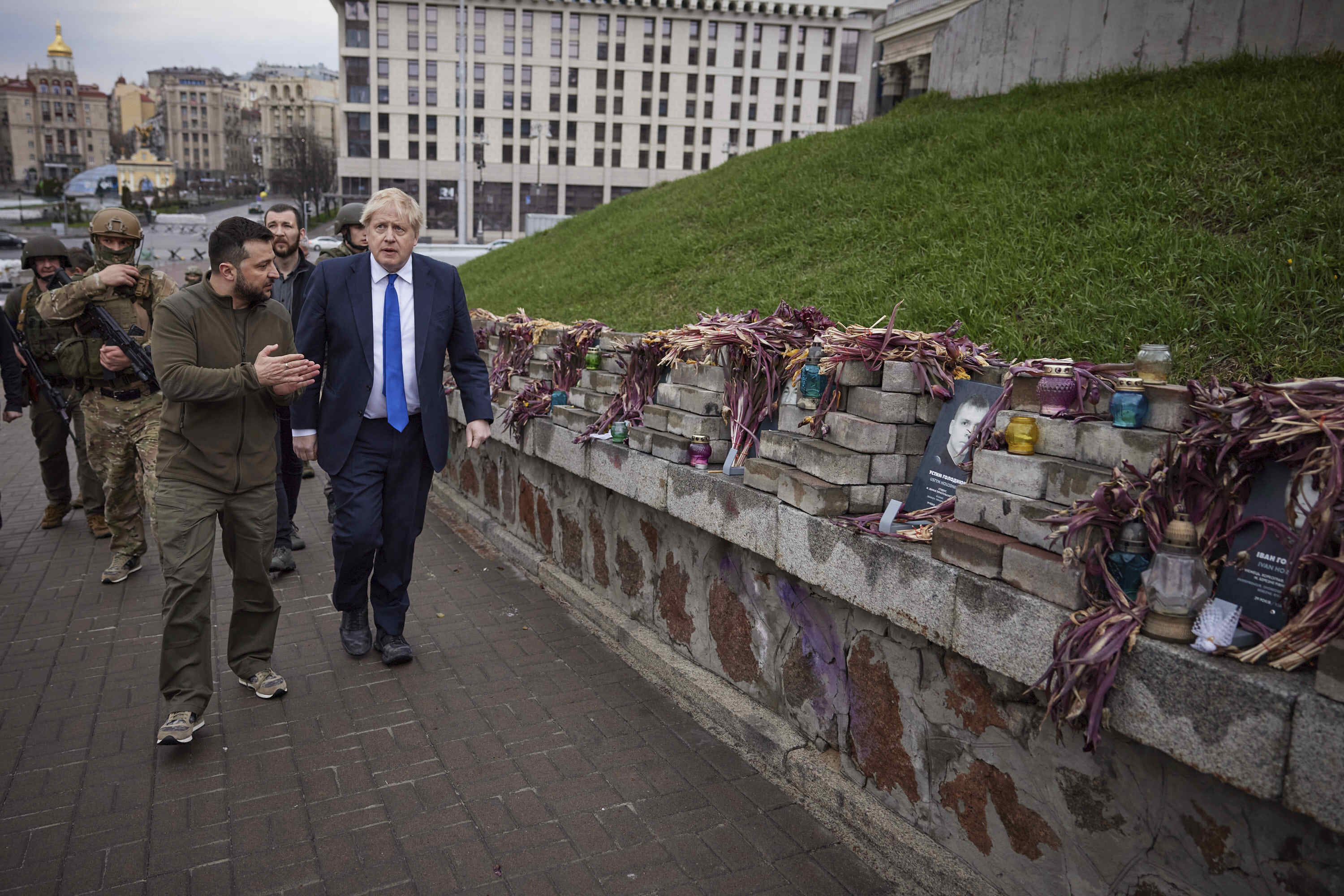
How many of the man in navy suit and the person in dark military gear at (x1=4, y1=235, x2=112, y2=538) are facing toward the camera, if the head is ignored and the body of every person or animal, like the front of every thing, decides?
2

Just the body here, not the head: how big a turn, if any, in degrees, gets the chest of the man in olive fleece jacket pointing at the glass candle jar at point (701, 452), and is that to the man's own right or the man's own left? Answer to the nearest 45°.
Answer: approximately 45° to the man's own left

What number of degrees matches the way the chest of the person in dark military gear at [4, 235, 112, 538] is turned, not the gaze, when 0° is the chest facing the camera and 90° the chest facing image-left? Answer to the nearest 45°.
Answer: approximately 0°

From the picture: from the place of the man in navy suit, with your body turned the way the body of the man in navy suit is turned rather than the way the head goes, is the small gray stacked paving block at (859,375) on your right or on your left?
on your left

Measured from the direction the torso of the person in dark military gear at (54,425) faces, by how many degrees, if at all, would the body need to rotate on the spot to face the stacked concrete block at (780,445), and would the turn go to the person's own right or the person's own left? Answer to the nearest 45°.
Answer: approximately 45° to the person's own left

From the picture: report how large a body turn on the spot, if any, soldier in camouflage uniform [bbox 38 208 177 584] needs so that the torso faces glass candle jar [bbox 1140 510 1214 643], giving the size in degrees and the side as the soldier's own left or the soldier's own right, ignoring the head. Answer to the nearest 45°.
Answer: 0° — they already face it

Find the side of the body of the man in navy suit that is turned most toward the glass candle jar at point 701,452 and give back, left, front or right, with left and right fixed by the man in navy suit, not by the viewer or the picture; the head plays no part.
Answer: left
